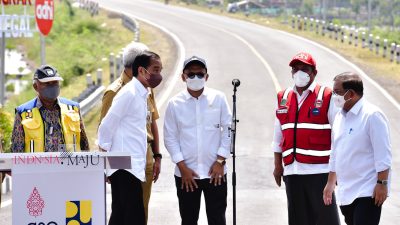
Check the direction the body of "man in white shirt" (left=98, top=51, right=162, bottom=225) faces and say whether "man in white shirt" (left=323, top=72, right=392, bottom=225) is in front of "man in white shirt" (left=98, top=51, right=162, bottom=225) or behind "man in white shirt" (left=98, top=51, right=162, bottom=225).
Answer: in front

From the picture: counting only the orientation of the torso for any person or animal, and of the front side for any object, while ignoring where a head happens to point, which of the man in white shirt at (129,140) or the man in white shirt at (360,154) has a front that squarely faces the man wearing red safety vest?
the man in white shirt at (129,140)

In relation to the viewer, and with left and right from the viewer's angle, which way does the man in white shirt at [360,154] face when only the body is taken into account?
facing the viewer and to the left of the viewer

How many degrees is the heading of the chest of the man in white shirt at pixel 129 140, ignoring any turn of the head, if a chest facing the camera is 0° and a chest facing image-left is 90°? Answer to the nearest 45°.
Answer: approximately 270°

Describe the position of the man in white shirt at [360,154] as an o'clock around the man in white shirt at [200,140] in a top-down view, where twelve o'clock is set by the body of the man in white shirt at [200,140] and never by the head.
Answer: the man in white shirt at [360,154] is roughly at 10 o'clock from the man in white shirt at [200,140].

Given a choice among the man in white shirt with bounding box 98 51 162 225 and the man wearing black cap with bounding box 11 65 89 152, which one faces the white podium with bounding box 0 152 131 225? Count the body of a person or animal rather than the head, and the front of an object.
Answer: the man wearing black cap

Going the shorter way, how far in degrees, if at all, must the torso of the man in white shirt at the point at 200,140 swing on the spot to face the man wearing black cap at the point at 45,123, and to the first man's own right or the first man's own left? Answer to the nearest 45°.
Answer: approximately 90° to the first man's own right

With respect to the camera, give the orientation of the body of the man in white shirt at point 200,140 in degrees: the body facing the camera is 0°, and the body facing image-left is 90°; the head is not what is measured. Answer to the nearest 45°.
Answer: approximately 0°

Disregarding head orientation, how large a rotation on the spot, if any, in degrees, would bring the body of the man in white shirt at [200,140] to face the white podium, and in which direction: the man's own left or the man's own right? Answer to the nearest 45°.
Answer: approximately 45° to the man's own right
